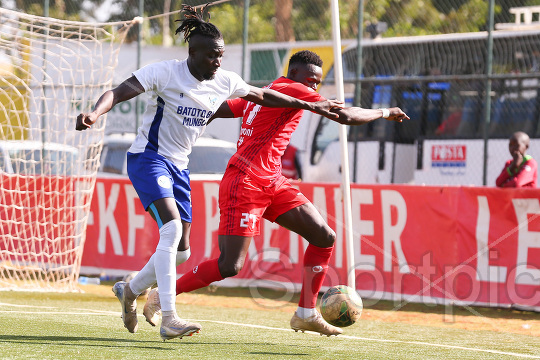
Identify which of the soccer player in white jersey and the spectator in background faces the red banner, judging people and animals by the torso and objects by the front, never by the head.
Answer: the spectator in background

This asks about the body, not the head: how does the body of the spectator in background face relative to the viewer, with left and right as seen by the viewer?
facing the viewer and to the left of the viewer

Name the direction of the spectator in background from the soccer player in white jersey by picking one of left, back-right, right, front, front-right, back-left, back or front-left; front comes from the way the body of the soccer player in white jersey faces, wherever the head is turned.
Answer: left

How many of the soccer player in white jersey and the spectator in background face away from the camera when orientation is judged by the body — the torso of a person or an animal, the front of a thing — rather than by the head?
0

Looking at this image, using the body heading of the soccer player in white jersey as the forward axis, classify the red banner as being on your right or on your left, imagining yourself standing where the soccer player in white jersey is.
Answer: on your left

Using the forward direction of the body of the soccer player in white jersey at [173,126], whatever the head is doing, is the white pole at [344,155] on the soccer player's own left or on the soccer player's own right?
on the soccer player's own left

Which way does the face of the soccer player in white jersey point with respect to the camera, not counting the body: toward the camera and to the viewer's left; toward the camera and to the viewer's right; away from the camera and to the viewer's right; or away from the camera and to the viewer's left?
toward the camera and to the viewer's right

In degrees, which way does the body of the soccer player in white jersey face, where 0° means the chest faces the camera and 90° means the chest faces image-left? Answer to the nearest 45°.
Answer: approximately 315°
